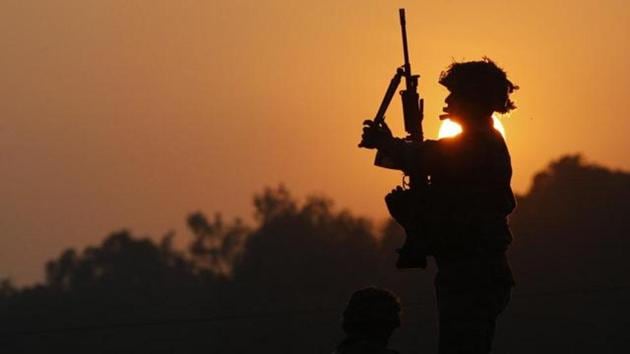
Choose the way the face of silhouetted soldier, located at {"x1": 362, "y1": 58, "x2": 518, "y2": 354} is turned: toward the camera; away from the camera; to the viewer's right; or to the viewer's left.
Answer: to the viewer's left

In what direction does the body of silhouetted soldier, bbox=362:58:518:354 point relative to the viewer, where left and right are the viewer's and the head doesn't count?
facing to the left of the viewer

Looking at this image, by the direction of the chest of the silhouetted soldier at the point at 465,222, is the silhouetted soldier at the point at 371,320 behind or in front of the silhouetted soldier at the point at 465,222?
in front
